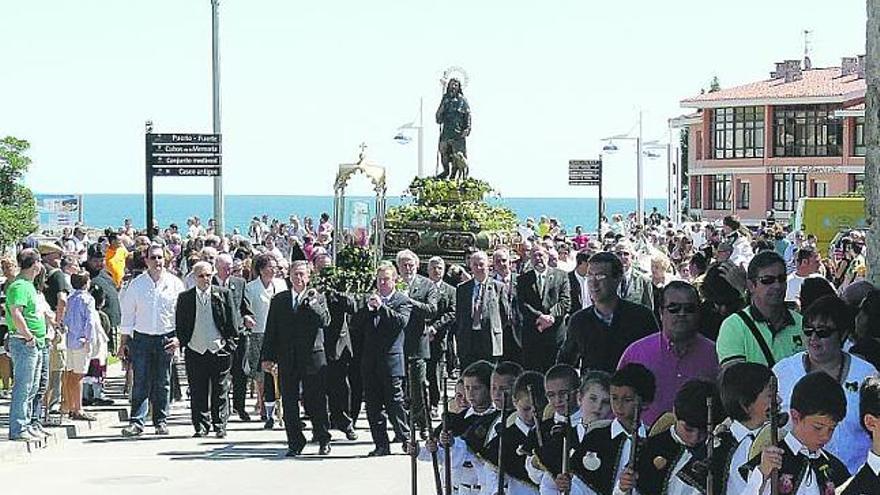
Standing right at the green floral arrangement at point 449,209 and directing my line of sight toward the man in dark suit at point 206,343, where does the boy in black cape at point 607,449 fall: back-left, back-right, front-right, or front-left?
front-left

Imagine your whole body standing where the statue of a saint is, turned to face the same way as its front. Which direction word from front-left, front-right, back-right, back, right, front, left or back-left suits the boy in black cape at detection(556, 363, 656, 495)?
front

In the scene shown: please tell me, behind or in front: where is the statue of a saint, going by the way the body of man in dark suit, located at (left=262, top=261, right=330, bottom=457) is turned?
behind

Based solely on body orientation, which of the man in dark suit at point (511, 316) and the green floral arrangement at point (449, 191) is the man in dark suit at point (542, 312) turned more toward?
the man in dark suit

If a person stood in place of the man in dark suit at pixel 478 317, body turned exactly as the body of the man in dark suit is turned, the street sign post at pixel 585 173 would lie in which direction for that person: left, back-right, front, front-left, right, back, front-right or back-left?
back

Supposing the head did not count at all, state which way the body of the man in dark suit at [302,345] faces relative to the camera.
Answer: toward the camera

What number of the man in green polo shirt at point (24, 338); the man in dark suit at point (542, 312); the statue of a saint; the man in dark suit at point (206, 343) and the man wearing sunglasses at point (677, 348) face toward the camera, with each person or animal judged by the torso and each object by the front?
4

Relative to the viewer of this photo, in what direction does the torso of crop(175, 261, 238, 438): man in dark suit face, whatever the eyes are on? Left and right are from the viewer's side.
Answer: facing the viewer

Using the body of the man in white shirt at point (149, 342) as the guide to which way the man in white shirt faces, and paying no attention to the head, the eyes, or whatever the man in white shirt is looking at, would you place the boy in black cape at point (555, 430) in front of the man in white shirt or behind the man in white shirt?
in front

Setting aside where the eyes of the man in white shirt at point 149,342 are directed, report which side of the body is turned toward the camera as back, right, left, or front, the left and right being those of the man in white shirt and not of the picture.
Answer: front

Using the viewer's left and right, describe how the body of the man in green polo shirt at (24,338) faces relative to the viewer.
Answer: facing to the right of the viewer

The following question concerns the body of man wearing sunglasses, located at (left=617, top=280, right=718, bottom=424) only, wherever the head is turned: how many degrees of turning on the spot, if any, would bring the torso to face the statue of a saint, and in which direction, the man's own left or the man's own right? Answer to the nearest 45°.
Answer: approximately 180°

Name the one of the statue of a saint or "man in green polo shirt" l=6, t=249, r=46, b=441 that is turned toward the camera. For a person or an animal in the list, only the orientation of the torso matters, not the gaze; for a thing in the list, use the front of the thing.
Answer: the statue of a saint

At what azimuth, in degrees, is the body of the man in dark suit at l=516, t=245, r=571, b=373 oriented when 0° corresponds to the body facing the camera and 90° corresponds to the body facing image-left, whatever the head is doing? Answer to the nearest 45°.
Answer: approximately 0°

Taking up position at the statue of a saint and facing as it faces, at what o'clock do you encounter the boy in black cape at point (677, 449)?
The boy in black cape is roughly at 12 o'clock from the statue of a saint.

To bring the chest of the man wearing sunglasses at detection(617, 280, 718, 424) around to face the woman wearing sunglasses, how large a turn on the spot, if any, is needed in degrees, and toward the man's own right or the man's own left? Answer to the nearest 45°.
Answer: approximately 45° to the man's own left
